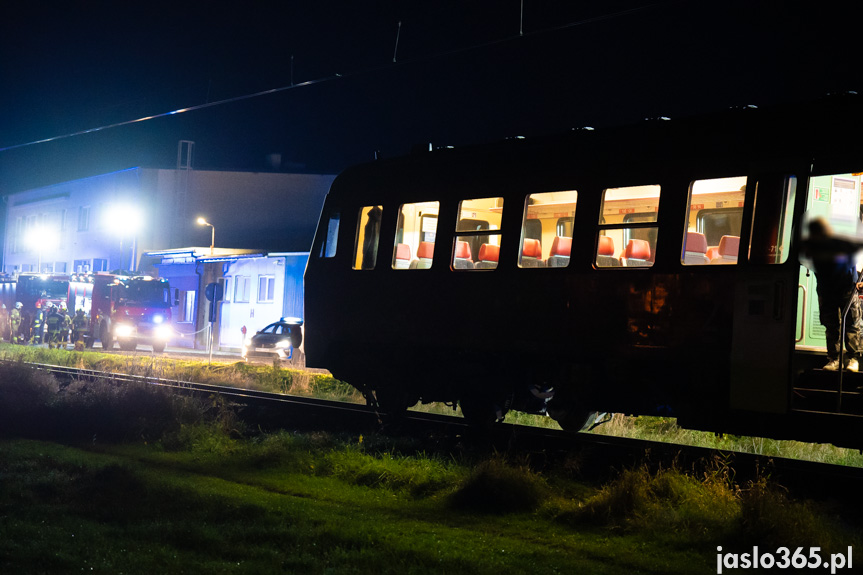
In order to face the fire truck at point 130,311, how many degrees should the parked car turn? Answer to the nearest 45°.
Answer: approximately 90° to its right

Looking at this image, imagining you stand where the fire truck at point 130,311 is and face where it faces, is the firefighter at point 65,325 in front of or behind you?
behind

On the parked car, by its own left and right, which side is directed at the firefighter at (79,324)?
right

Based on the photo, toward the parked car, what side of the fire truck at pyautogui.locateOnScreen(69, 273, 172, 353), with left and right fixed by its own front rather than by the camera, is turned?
front

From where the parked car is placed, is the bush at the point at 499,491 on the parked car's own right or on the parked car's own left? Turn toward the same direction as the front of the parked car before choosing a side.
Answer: on the parked car's own left

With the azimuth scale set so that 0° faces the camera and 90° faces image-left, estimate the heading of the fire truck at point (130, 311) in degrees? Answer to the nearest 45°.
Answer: approximately 315°

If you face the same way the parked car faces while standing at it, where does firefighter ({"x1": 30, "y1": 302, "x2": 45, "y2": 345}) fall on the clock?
The firefighter is roughly at 3 o'clock from the parked car.

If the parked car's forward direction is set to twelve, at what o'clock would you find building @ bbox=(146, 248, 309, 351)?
The building is roughly at 4 o'clock from the parked car.

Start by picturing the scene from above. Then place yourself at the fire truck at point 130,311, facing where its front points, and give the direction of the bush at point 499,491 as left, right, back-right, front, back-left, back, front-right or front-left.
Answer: front-right

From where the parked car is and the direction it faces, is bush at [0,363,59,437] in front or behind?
in front

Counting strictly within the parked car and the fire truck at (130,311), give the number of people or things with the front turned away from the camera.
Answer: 0

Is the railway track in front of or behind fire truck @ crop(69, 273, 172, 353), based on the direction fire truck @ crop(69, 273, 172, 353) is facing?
in front

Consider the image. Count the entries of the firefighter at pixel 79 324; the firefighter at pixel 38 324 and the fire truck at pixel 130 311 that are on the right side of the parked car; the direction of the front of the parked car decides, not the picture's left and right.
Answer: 3
